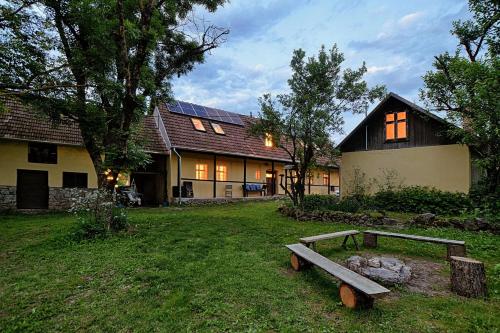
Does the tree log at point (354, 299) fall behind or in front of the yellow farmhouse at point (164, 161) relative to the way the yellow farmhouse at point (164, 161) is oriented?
in front

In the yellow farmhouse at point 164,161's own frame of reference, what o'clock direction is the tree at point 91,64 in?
The tree is roughly at 2 o'clock from the yellow farmhouse.

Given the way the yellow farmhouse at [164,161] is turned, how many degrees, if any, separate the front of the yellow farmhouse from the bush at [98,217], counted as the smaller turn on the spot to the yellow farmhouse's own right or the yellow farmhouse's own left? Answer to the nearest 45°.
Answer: approximately 45° to the yellow farmhouse's own right

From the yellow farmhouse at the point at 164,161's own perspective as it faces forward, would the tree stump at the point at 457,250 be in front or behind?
in front

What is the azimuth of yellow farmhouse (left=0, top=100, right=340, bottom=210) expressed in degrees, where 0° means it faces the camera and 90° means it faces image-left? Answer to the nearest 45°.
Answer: approximately 315°
